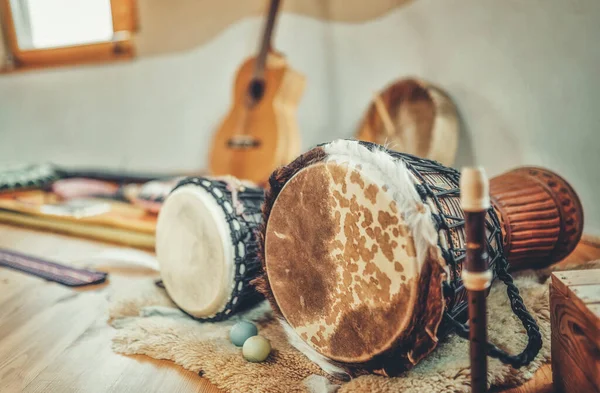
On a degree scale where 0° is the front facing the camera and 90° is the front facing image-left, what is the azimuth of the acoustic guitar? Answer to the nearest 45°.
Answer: approximately 45°

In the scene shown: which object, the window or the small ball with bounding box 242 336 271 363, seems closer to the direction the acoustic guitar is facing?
the small ball

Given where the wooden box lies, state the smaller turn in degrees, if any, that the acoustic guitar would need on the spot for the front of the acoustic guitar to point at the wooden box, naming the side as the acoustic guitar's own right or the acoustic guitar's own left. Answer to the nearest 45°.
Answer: approximately 45° to the acoustic guitar's own left

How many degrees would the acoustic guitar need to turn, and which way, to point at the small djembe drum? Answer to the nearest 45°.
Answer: approximately 45° to its left

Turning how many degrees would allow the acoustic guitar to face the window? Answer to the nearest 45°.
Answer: approximately 90° to its right
